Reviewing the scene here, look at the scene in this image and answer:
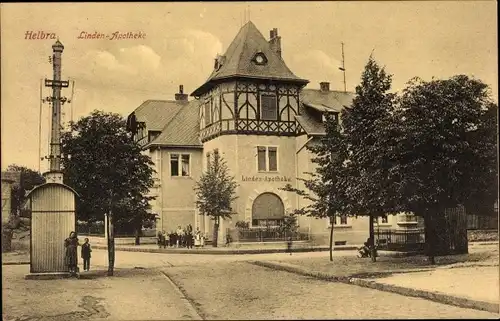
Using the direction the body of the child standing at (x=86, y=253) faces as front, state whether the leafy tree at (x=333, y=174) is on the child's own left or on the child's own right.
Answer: on the child's own left

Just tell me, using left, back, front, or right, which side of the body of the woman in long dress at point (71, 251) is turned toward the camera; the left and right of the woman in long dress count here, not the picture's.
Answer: front

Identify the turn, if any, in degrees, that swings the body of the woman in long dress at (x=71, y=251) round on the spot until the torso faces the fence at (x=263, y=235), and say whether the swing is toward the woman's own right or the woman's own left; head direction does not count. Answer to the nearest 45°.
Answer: approximately 135° to the woman's own left

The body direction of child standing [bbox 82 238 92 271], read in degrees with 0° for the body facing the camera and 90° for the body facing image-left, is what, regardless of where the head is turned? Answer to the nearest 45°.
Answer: approximately 0°

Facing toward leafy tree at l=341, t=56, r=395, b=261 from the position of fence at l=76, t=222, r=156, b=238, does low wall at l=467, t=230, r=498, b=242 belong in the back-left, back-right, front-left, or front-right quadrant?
front-left

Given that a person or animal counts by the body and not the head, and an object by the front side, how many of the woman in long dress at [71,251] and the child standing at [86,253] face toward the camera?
2

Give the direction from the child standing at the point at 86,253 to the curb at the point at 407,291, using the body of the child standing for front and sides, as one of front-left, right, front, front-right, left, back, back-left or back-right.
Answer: front-left

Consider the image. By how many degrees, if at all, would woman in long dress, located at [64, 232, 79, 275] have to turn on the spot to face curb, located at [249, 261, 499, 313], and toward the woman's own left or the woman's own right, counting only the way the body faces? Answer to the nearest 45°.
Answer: approximately 45° to the woman's own left
